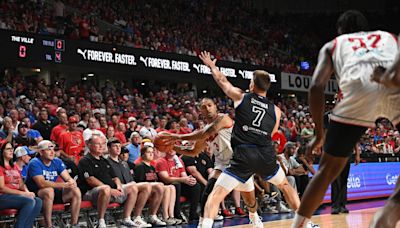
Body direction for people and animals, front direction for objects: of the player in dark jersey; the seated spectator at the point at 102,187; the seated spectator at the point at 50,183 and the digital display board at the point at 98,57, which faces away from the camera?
the player in dark jersey

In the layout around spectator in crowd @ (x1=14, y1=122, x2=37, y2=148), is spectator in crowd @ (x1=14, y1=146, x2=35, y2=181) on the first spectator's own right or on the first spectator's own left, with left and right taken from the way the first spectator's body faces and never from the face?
on the first spectator's own right

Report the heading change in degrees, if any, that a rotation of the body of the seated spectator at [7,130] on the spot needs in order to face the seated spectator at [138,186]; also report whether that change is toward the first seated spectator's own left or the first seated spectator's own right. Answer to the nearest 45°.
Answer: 0° — they already face them

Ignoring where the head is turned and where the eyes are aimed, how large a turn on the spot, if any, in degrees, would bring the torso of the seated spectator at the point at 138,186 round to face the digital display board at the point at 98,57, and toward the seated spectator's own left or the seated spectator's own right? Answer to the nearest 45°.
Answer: approximately 135° to the seated spectator's own left

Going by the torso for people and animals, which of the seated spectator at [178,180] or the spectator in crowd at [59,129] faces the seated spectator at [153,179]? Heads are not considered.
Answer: the spectator in crowd

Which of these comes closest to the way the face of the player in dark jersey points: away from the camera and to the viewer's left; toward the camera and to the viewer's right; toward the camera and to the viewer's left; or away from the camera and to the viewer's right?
away from the camera and to the viewer's left

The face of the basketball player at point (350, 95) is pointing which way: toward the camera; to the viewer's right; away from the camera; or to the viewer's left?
away from the camera

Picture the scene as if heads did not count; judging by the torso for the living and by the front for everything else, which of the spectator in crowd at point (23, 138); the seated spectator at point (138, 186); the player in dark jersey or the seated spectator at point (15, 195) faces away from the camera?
the player in dark jersey
